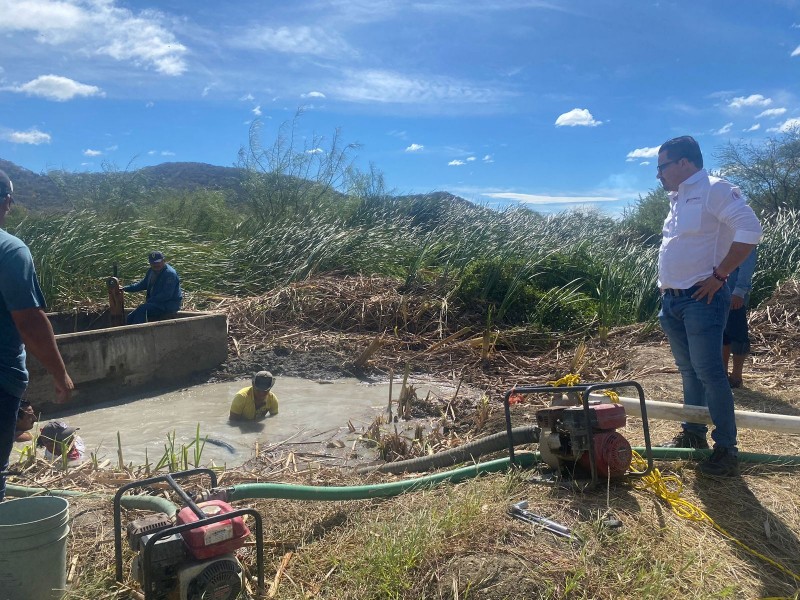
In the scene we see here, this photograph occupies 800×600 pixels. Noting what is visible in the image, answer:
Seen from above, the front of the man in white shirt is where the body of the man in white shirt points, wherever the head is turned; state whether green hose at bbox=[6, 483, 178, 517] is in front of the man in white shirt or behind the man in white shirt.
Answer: in front

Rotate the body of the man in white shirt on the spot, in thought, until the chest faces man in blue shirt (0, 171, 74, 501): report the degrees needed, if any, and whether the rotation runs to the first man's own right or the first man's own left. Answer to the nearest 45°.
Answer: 0° — they already face them

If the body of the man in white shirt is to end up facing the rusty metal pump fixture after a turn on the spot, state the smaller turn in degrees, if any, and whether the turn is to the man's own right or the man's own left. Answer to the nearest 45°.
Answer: approximately 45° to the man's own right

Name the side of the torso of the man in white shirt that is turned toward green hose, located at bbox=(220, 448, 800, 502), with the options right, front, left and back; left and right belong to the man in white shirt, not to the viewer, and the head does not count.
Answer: front

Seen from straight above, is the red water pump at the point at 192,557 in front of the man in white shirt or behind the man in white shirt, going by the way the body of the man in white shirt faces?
in front

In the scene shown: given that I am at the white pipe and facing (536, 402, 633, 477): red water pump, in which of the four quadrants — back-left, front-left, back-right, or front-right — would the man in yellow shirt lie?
front-right

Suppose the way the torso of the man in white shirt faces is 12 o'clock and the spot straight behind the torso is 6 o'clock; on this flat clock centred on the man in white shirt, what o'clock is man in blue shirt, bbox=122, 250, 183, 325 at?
The man in blue shirt is roughly at 2 o'clock from the man in white shirt.

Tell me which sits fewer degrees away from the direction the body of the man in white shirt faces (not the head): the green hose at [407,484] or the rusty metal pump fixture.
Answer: the green hose

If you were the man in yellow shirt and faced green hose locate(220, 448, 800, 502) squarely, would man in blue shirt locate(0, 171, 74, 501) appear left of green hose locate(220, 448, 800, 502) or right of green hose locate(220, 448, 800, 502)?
right

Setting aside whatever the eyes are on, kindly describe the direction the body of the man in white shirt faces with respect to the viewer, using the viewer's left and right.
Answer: facing the viewer and to the left of the viewer

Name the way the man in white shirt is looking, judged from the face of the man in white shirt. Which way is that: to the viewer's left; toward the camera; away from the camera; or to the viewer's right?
to the viewer's left

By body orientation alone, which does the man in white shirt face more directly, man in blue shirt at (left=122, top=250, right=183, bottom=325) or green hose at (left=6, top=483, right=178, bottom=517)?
the green hose

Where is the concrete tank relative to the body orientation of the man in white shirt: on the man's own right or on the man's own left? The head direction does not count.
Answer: on the man's own right
